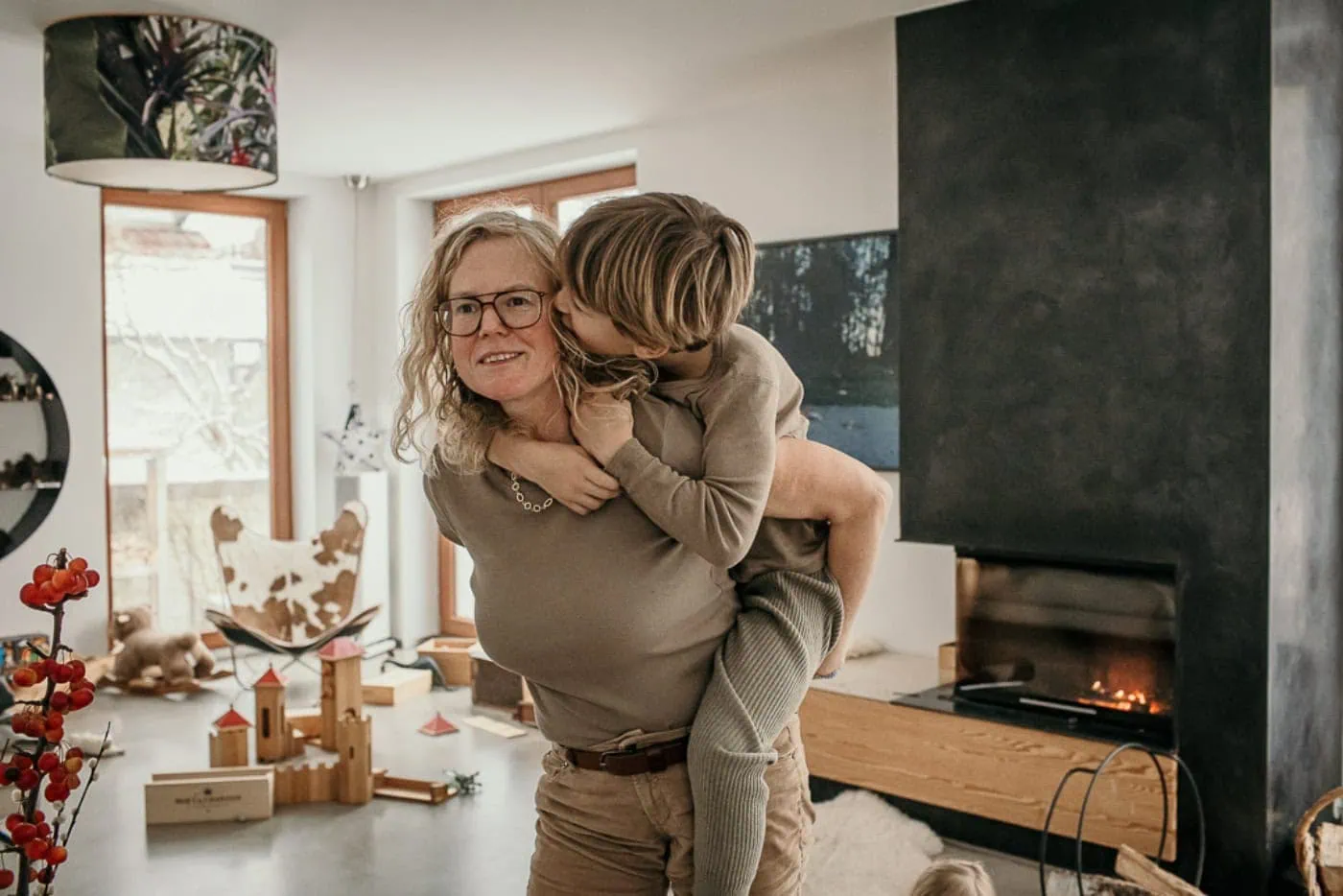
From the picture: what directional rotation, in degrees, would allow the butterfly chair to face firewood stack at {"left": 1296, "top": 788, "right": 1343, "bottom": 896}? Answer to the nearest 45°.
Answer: approximately 45° to its left

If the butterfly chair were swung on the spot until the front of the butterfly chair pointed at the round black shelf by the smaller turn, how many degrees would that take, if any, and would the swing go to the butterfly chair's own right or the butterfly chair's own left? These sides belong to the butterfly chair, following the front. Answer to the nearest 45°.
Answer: approximately 90° to the butterfly chair's own right

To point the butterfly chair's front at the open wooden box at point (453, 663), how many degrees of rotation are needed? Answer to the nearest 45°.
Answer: approximately 90° to its left

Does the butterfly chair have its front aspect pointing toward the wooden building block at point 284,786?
yes

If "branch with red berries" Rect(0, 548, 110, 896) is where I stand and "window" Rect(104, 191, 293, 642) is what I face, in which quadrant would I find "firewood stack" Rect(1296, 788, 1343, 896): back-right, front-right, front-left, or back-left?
front-right

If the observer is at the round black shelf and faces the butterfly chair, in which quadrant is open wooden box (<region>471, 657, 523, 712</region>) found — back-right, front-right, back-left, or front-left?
front-right

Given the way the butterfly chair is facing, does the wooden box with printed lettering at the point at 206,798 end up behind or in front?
in front

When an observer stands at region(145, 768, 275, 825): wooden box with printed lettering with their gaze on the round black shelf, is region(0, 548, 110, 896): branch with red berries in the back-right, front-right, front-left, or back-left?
back-left

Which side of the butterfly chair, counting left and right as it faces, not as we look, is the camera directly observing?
front

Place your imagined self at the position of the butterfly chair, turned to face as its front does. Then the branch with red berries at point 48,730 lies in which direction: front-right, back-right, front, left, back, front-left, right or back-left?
front

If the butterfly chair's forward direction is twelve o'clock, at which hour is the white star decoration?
The white star decoration is roughly at 7 o'clock from the butterfly chair.

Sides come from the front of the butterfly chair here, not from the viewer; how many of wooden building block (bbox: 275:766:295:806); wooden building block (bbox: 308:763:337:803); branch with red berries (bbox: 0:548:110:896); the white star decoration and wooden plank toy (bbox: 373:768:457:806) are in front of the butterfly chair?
4

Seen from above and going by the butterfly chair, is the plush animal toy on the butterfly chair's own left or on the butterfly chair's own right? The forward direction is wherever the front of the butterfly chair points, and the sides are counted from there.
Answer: on the butterfly chair's own right

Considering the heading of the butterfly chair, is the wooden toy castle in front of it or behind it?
in front

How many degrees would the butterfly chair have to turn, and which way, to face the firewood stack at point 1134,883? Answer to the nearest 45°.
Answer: approximately 45° to its left

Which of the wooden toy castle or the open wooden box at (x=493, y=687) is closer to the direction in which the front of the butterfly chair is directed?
the wooden toy castle

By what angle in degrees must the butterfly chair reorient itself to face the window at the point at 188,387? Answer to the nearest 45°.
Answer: approximately 135° to its right
